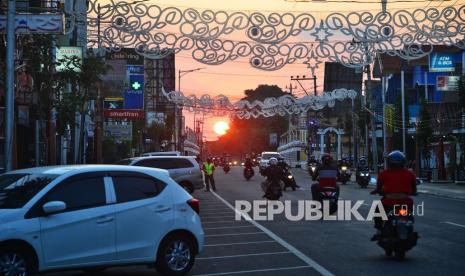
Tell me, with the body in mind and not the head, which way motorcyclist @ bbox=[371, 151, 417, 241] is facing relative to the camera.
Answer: away from the camera

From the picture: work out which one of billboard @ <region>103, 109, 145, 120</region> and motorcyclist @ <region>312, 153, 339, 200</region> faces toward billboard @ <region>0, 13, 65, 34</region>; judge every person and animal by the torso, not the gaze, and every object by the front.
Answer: billboard @ <region>103, 109, 145, 120</region>

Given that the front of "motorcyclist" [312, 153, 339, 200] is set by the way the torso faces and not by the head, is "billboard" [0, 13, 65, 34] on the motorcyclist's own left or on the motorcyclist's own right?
on the motorcyclist's own left

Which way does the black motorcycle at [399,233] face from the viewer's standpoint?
away from the camera

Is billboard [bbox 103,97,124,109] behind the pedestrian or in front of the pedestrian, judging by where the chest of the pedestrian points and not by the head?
behind

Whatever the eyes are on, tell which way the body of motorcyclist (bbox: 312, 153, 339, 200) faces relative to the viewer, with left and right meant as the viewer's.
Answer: facing away from the viewer

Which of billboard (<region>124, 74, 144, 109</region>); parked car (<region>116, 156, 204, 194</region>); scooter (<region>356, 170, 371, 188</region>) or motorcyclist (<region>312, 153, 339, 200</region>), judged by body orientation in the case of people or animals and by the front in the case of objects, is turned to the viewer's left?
the parked car

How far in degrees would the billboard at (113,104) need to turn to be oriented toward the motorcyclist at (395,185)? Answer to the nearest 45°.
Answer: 0° — it already faces them

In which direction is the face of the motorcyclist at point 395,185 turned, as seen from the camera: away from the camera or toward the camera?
away from the camera
